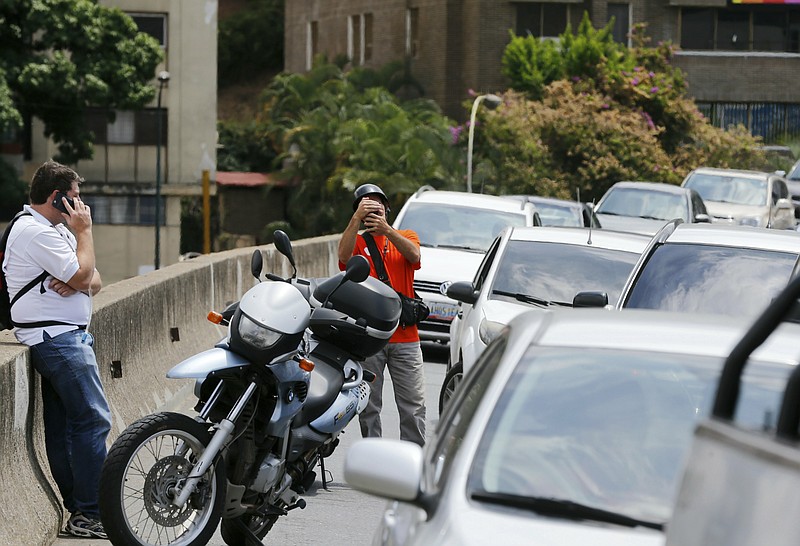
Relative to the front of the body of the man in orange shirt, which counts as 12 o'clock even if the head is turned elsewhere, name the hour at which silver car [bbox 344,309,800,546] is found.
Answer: The silver car is roughly at 12 o'clock from the man in orange shirt.

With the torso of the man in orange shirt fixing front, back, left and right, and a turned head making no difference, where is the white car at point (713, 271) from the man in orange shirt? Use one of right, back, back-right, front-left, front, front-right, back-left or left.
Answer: left

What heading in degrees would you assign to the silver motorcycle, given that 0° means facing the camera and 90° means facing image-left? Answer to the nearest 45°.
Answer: approximately 45°

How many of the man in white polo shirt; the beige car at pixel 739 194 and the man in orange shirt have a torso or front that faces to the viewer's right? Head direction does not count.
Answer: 1

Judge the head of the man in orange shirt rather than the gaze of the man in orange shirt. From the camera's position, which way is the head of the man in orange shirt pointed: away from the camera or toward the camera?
toward the camera

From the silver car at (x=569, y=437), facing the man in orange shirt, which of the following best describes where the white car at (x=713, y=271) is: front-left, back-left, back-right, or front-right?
front-right

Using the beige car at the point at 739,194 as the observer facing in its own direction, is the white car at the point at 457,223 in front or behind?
in front

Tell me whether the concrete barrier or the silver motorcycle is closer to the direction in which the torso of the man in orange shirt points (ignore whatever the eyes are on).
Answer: the silver motorcycle

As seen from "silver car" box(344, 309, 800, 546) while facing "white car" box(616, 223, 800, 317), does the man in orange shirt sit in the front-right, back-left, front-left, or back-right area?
front-left

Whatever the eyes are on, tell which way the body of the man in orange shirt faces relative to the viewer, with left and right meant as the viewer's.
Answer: facing the viewer
